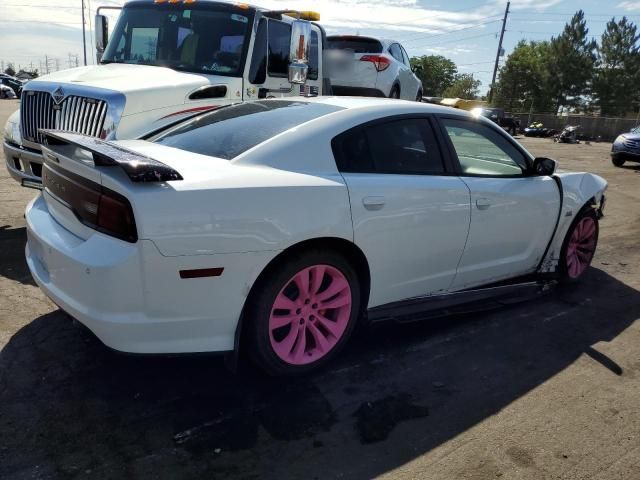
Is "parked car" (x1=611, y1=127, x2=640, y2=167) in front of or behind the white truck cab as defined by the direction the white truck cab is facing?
behind

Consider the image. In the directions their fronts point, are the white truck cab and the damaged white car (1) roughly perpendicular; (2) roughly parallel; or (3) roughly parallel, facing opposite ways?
roughly parallel, facing opposite ways

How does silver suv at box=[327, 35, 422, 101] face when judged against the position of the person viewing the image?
facing away from the viewer and to the right of the viewer

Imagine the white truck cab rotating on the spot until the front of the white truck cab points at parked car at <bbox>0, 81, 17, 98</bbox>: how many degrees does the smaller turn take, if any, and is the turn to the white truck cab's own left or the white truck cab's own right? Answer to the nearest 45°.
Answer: approximately 135° to the white truck cab's own right

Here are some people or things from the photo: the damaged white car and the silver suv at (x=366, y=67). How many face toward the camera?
0

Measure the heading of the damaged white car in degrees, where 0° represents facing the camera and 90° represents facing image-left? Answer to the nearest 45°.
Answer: approximately 225°

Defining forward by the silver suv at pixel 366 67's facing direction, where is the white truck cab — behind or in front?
behind

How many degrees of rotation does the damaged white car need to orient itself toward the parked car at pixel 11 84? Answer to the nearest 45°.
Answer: approximately 90° to its left

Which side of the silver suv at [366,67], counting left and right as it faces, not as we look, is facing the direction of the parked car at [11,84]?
left

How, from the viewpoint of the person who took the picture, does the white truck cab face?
facing the viewer and to the left of the viewer

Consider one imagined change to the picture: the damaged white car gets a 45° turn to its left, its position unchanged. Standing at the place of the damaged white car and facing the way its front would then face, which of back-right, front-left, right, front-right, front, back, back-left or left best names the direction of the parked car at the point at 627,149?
front-right

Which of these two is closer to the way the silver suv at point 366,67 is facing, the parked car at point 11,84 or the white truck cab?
the parked car

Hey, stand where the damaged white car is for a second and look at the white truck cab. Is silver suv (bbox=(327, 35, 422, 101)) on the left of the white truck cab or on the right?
right

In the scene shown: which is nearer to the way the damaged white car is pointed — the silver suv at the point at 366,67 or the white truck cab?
the silver suv

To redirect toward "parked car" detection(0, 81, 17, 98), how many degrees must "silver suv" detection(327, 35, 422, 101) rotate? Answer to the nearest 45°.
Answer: approximately 90° to its left
